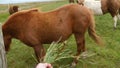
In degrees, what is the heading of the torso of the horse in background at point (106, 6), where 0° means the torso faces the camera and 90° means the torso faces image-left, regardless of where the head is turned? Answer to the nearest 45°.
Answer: approximately 90°

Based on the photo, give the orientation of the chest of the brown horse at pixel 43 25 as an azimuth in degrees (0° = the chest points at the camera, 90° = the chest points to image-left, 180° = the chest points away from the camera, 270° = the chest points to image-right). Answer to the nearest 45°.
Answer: approximately 90°

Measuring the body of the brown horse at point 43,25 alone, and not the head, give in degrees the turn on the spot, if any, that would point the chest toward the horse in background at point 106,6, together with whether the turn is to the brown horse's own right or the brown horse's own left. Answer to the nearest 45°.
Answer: approximately 135° to the brown horse's own right

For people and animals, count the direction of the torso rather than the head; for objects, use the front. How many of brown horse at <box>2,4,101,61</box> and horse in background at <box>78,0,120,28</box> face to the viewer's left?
2

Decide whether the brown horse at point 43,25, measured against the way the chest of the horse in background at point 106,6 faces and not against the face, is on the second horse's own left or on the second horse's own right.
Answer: on the second horse's own left
